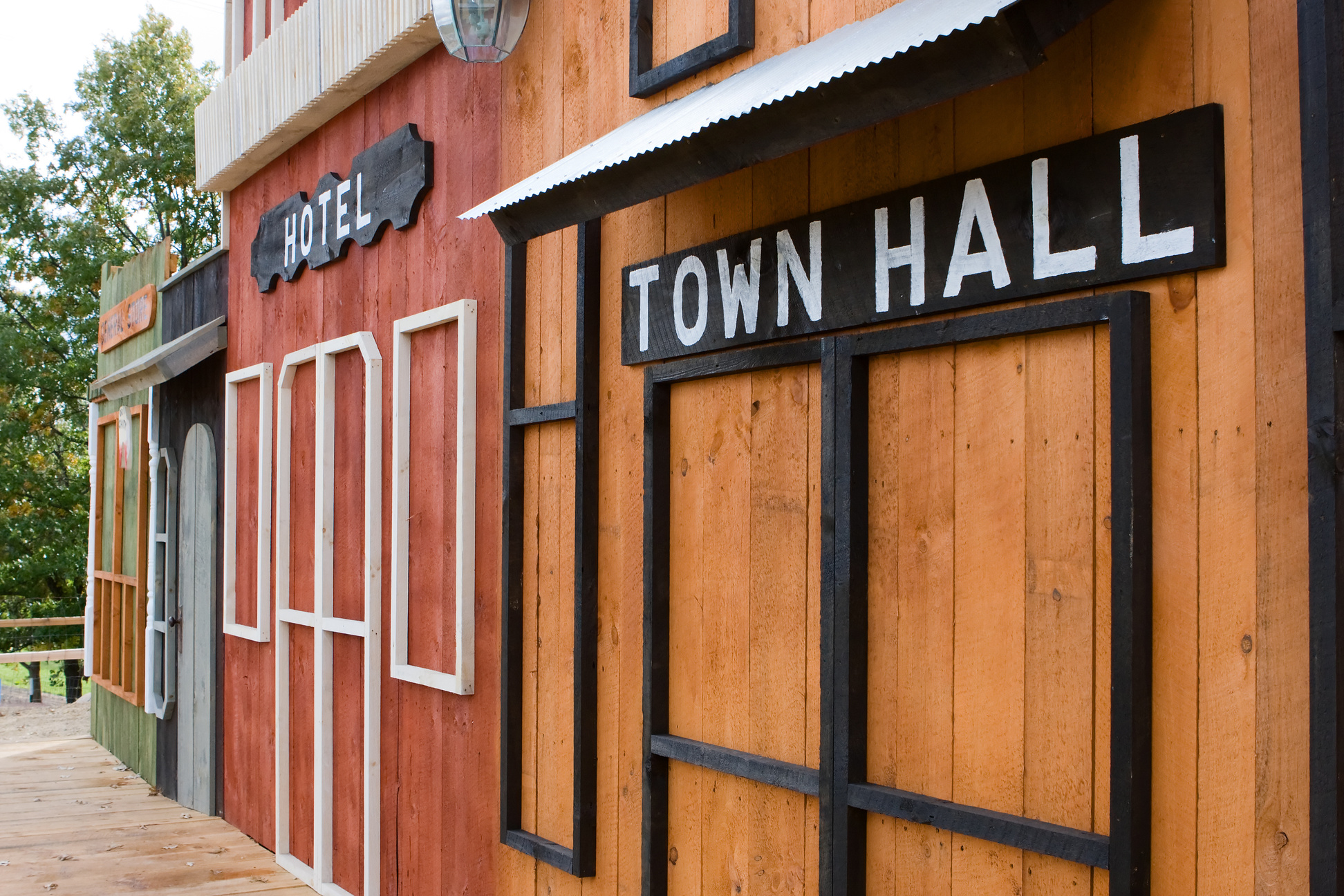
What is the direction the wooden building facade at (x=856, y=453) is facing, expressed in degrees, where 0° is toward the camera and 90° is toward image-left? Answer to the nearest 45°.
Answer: approximately 45°
